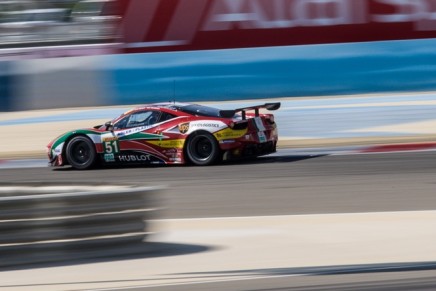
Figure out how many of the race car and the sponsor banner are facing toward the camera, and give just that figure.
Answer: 1

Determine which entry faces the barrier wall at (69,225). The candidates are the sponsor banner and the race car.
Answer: the sponsor banner

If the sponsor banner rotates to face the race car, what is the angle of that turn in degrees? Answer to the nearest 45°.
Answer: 0° — it already faces it

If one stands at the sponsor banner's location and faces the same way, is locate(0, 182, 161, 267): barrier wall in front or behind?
in front

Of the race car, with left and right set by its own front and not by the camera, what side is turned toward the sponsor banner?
right

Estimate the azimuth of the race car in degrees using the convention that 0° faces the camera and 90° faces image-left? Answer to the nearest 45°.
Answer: approximately 135°

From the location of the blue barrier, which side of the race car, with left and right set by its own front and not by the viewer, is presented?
right

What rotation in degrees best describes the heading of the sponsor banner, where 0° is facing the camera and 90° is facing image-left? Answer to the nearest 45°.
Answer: approximately 0°
